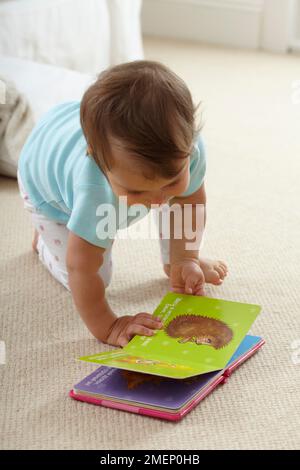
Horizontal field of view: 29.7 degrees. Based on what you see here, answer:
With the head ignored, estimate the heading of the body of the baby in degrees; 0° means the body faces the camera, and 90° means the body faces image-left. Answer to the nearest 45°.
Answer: approximately 315°

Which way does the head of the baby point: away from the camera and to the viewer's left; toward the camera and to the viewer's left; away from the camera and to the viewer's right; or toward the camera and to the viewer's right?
toward the camera and to the viewer's right

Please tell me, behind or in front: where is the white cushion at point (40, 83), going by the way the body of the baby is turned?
behind
